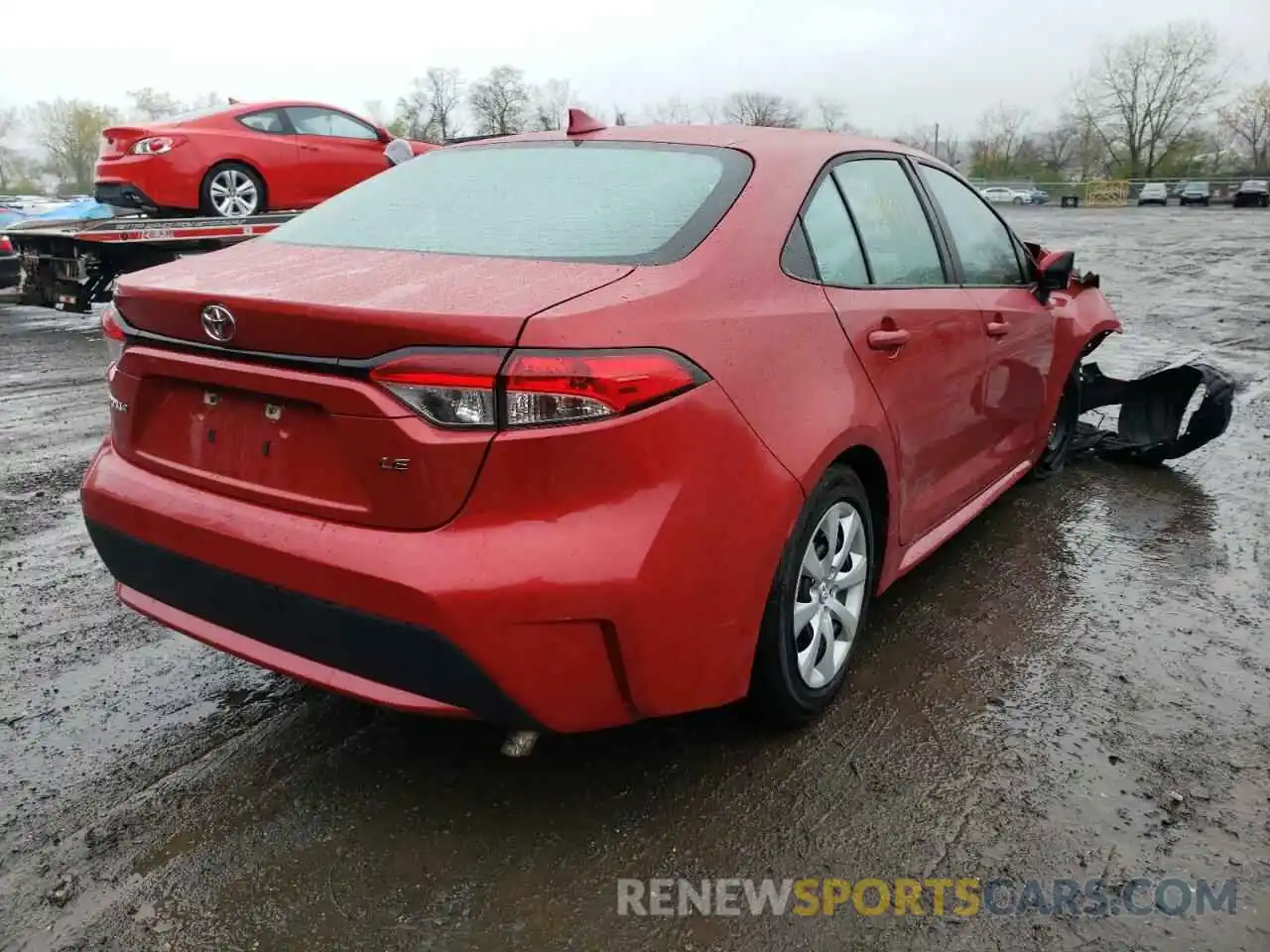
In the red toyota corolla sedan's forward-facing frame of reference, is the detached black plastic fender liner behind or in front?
in front

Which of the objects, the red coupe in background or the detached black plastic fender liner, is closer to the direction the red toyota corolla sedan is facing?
the detached black plastic fender liner

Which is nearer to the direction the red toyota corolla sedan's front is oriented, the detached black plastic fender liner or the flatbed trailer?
the detached black plastic fender liner

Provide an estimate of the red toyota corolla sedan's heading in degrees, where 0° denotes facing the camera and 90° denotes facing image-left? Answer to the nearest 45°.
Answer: approximately 225°

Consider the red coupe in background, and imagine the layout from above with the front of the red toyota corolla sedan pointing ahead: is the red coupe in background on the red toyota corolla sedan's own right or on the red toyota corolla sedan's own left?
on the red toyota corolla sedan's own left

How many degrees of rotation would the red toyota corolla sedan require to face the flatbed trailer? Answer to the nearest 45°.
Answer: approximately 90° to its left
